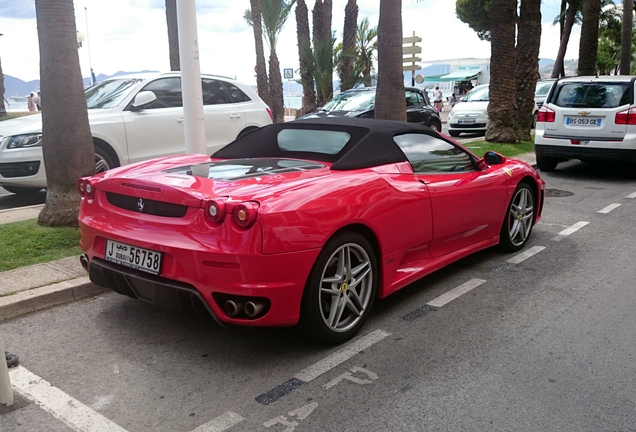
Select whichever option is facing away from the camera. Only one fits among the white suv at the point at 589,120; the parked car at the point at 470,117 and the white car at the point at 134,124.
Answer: the white suv

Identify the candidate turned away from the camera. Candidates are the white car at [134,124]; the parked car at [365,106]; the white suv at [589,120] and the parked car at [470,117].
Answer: the white suv

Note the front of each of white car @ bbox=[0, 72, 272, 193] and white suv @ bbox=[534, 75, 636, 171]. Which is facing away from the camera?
the white suv

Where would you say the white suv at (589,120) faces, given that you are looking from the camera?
facing away from the viewer

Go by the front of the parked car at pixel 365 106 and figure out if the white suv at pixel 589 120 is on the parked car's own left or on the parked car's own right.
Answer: on the parked car's own left

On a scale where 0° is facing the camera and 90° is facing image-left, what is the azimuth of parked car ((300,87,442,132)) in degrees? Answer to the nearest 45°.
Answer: approximately 45°

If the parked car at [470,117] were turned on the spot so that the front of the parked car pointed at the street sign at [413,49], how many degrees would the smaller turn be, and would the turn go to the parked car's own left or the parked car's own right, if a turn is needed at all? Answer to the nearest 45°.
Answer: approximately 90° to the parked car's own right

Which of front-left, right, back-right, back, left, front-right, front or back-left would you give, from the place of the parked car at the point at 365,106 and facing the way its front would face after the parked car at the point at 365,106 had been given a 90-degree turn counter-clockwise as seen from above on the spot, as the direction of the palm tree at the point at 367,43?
back-left

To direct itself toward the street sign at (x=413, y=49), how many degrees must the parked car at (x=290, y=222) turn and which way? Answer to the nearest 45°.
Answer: approximately 45° to its left

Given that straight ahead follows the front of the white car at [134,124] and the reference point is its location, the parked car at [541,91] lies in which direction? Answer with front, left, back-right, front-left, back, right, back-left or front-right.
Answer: back

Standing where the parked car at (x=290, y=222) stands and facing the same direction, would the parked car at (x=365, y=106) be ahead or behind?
ahead

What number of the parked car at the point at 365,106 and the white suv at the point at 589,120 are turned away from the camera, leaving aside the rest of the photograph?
1

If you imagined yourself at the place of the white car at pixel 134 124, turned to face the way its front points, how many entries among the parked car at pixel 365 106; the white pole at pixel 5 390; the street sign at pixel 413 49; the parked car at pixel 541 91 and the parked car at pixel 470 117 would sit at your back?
4

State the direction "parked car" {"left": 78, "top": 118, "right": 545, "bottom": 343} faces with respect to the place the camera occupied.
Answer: facing away from the viewer and to the right of the viewer

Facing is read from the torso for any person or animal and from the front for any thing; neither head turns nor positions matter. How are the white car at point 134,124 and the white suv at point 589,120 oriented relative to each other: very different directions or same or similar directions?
very different directions
